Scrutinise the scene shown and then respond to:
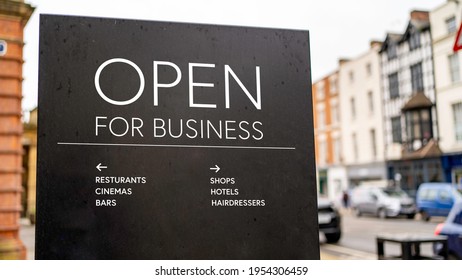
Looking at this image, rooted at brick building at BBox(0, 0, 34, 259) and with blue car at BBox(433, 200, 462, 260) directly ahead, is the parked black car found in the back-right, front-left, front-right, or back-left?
front-left

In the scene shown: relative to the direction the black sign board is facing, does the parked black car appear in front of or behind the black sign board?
behind

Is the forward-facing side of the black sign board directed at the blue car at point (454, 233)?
no

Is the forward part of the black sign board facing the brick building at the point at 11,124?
no

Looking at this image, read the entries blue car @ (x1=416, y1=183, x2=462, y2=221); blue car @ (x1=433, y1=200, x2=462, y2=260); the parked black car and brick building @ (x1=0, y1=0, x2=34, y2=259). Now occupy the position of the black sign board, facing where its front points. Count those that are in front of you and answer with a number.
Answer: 0

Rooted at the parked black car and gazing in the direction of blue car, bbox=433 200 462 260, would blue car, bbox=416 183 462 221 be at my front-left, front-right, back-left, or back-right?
back-left

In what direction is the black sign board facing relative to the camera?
toward the camera

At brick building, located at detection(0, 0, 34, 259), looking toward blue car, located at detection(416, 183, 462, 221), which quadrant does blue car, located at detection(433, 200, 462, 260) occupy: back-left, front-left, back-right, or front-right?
front-right

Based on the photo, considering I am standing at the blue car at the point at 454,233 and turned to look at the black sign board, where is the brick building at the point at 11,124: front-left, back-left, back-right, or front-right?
front-right

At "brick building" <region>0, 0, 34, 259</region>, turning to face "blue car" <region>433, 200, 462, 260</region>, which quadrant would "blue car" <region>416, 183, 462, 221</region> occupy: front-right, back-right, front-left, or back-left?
front-left

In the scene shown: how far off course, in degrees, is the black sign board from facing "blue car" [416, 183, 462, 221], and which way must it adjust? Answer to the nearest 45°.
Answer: approximately 135° to its left
